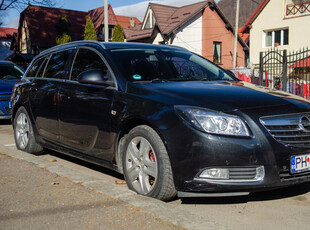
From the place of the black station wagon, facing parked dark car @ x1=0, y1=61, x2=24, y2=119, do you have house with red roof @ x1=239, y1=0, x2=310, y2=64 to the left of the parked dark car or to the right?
right

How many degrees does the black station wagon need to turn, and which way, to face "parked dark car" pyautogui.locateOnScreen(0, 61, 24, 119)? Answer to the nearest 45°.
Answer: approximately 180°

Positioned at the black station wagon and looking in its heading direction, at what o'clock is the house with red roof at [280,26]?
The house with red roof is roughly at 8 o'clock from the black station wagon.

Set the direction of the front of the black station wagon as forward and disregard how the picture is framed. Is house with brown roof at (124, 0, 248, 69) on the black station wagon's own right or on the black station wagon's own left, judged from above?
on the black station wagon's own left

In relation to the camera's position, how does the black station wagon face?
facing the viewer and to the right of the viewer
